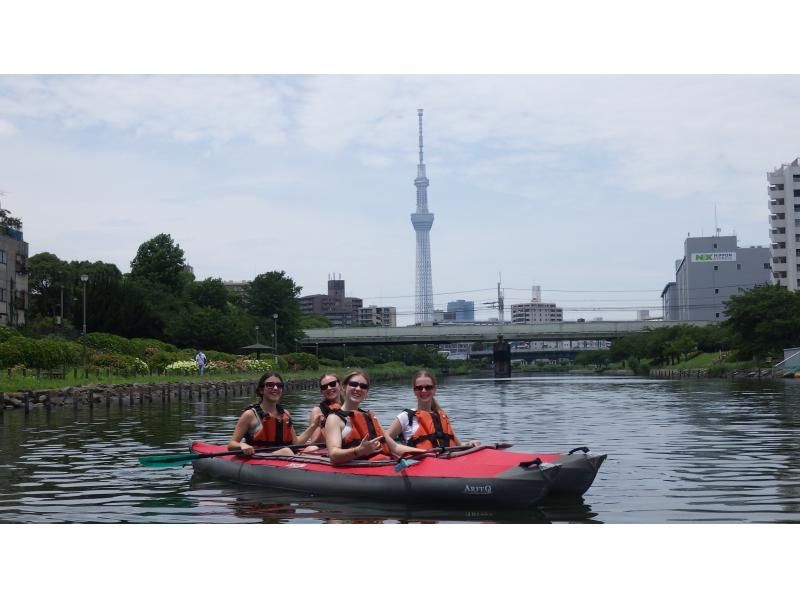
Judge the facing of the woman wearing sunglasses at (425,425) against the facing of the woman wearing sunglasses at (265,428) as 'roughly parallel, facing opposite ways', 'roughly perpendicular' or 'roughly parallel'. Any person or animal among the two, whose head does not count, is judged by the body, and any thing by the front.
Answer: roughly parallel

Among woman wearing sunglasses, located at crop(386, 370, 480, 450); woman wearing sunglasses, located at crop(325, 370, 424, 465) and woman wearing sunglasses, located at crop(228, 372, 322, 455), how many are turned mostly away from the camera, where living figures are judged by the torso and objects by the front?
0

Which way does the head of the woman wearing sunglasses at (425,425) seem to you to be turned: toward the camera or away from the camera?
toward the camera

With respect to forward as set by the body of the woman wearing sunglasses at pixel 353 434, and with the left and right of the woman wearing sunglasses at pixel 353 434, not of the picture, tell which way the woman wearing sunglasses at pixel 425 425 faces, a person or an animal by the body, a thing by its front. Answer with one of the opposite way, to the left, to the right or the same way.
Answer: the same way

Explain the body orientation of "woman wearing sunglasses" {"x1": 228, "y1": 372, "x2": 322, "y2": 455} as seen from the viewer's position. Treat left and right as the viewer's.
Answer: facing the viewer and to the right of the viewer

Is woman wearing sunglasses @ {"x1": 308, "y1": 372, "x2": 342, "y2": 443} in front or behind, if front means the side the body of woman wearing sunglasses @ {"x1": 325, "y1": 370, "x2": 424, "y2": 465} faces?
behind

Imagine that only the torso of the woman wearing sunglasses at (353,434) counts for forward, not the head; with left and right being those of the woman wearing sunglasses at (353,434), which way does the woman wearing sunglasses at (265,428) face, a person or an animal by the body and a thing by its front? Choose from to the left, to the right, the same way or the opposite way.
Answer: the same way

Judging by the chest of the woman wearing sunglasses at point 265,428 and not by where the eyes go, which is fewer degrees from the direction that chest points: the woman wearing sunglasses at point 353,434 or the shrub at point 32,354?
the woman wearing sunglasses

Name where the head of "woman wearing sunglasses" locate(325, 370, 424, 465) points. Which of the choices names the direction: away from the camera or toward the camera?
toward the camera
